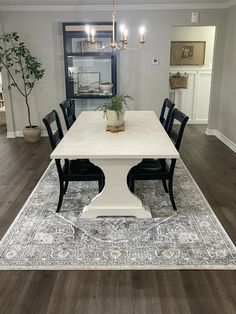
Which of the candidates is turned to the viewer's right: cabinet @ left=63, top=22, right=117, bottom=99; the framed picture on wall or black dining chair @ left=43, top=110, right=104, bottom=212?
the black dining chair

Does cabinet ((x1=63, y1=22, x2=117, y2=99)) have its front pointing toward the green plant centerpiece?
yes

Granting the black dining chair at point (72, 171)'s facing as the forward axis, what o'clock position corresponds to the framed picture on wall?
The framed picture on wall is roughly at 10 o'clock from the black dining chair.

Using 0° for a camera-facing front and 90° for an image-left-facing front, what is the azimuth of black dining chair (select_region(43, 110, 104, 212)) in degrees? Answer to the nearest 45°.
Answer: approximately 270°

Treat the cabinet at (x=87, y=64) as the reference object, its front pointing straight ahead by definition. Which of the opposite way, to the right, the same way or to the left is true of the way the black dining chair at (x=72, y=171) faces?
to the left

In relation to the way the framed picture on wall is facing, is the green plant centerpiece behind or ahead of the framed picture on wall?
ahead

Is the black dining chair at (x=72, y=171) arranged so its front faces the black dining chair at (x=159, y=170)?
yes

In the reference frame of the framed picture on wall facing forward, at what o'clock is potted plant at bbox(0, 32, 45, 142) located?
The potted plant is roughly at 2 o'clock from the framed picture on wall.

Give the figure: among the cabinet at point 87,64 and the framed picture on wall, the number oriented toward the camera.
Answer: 2

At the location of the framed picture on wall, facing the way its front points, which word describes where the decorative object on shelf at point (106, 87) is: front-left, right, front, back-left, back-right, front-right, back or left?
front-right

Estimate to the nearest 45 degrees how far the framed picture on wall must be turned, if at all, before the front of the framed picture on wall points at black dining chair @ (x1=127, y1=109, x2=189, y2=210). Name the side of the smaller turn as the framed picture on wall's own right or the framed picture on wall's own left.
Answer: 0° — it already faces it

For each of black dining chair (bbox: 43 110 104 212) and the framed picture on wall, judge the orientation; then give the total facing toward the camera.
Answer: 1

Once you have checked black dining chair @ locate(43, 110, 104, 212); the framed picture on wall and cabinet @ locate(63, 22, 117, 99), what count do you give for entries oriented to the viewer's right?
1

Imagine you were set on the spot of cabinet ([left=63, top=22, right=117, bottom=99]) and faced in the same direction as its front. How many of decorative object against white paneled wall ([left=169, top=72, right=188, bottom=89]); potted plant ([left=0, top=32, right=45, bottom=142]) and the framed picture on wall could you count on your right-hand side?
1

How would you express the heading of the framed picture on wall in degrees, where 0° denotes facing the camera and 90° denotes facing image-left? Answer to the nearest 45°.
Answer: approximately 0°
